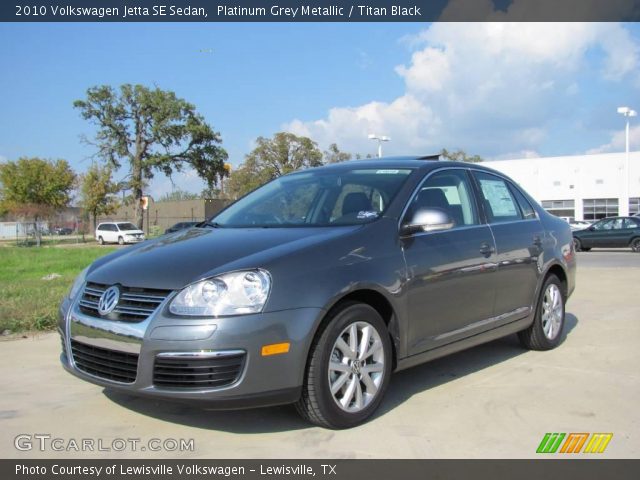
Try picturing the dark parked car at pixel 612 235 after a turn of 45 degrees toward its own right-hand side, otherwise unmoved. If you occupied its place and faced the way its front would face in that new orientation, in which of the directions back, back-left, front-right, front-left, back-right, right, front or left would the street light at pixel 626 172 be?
front-right

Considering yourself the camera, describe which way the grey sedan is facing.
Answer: facing the viewer and to the left of the viewer

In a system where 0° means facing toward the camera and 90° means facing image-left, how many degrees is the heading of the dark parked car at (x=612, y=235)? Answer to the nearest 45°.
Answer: approximately 90°

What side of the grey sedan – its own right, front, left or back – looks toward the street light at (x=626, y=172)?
back

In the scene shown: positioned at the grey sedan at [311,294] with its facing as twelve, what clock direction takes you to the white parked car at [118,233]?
The white parked car is roughly at 4 o'clock from the grey sedan.

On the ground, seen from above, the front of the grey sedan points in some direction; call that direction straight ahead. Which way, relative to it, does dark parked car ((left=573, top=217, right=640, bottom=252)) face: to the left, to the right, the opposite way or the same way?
to the right

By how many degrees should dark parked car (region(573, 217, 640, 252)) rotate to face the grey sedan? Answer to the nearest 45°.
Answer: approximately 90° to its left

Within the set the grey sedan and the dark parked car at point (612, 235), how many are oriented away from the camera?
0

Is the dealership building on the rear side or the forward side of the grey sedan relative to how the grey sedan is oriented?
on the rear side

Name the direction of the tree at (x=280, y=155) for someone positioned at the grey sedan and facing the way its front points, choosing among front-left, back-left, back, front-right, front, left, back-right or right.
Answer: back-right

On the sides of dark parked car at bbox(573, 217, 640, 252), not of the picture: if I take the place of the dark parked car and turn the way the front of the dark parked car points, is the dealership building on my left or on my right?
on my right

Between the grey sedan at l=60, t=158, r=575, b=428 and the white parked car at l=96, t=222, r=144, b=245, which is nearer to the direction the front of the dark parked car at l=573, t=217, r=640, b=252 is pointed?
the white parked car

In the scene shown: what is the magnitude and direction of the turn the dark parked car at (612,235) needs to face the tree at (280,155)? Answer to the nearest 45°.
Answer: approximately 45° to its right
